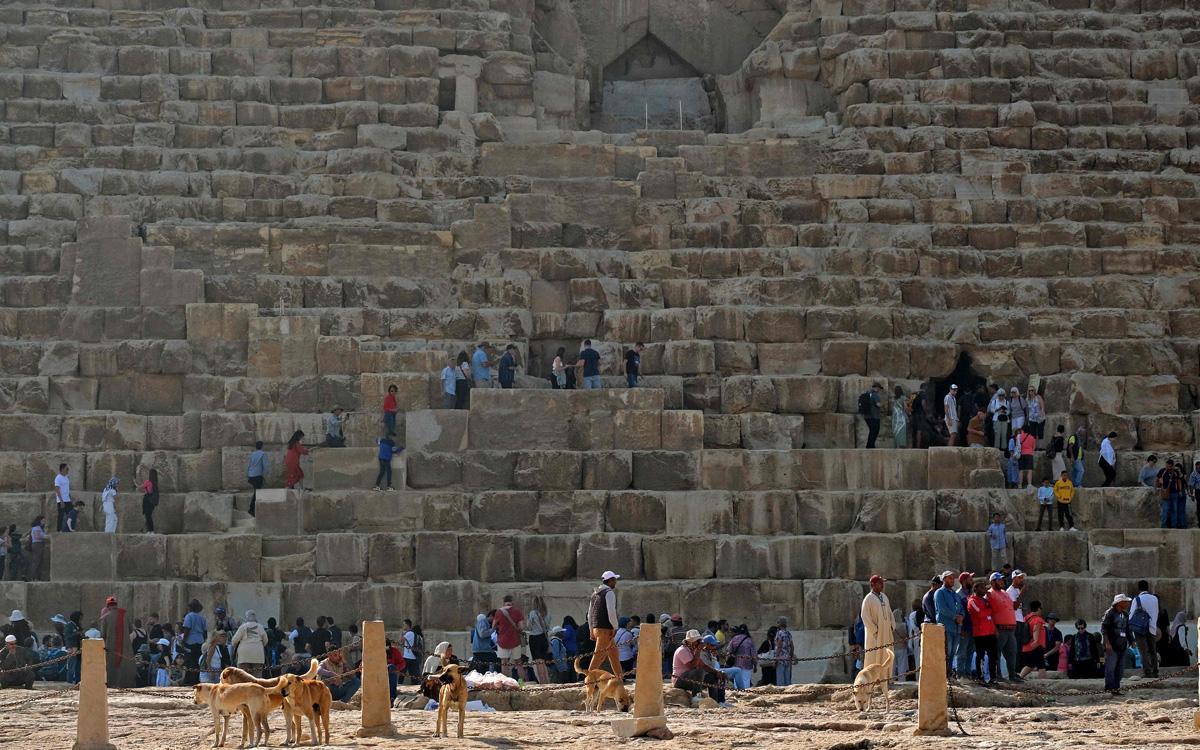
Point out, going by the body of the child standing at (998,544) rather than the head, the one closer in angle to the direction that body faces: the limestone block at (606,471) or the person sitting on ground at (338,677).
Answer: the person sitting on ground

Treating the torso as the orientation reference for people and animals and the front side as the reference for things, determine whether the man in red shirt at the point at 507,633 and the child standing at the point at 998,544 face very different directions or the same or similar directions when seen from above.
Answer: very different directions

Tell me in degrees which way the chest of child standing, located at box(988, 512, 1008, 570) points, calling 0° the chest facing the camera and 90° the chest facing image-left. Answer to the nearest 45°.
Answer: approximately 0°
